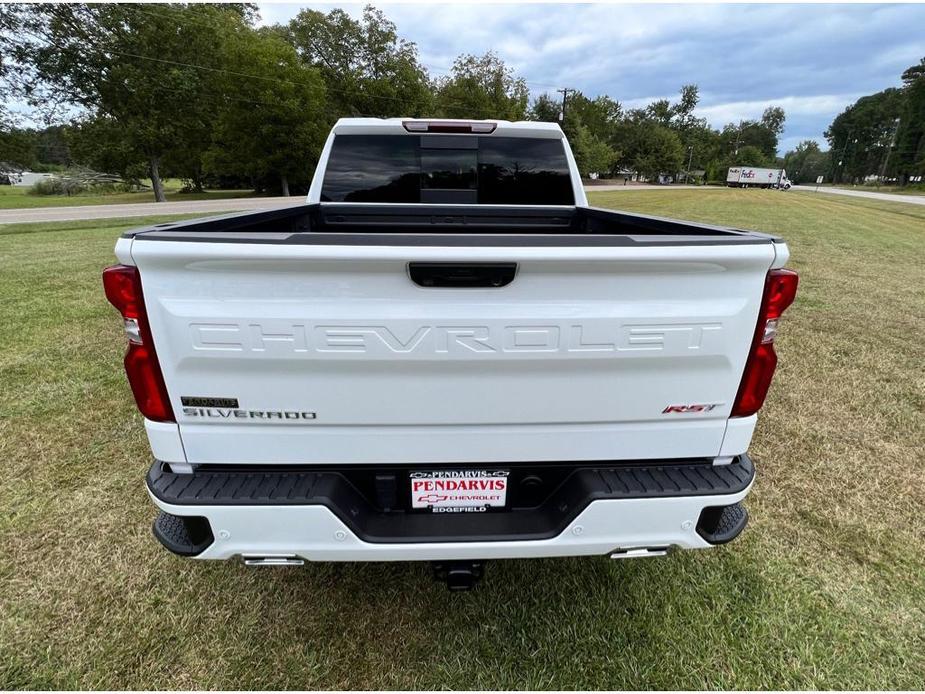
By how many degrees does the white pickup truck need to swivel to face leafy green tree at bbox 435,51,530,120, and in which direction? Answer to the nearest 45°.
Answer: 0° — it already faces it

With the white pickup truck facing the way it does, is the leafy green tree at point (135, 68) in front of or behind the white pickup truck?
in front

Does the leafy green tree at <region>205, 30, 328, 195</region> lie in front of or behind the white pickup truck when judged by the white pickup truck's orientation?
in front

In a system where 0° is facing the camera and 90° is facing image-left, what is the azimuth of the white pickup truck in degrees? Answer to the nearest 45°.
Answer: approximately 180°

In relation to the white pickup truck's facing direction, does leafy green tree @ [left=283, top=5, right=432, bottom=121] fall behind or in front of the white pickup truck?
in front
